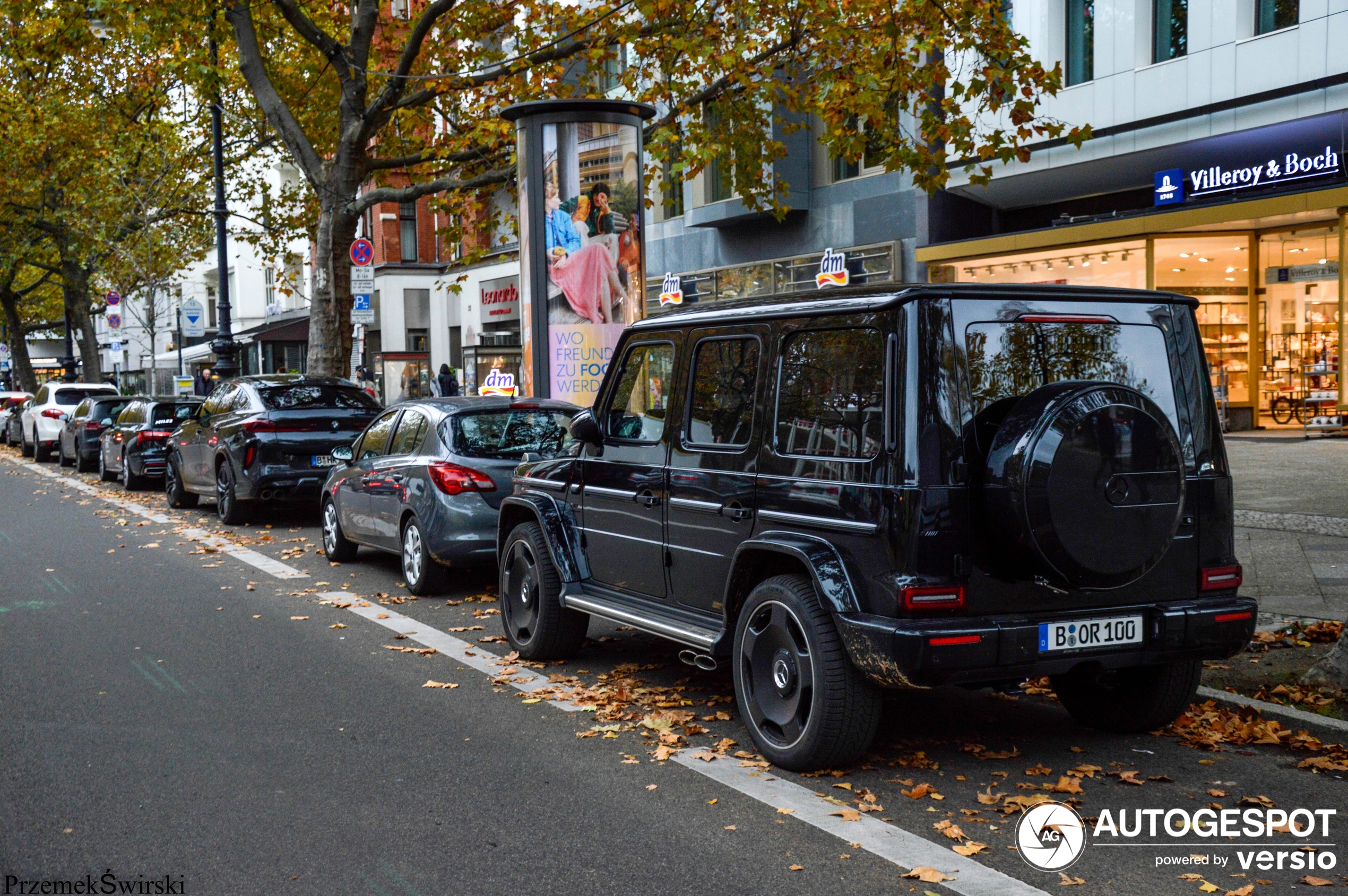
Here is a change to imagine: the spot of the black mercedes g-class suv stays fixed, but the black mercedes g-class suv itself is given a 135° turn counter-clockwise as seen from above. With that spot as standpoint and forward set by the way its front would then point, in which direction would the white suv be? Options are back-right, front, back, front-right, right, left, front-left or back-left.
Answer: back-right

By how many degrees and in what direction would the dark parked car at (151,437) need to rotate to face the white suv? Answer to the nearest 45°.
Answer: approximately 45° to its right

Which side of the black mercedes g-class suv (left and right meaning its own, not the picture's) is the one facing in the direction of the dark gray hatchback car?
front

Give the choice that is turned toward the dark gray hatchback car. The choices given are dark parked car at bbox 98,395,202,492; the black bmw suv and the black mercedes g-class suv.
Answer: the black mercedes g-class suv

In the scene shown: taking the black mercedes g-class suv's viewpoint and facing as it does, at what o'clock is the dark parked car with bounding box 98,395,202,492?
The dark parked car is roughly at 12 o'clock from the black mercedes g-class suv.

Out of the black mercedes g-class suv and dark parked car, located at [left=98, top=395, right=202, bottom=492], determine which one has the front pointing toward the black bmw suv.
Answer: the black mercedes g-class suv

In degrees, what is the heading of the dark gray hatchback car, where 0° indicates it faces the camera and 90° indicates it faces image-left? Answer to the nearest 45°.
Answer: approximately 135°

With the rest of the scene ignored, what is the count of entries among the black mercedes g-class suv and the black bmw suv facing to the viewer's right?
0

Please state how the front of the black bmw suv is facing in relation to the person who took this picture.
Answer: facing away from the viewer and to the left of the viewer

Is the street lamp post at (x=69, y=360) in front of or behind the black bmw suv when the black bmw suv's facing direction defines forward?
in front

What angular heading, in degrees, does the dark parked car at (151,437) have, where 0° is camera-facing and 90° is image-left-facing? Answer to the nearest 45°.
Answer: approximately 135°

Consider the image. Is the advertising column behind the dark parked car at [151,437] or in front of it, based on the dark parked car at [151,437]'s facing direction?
behind

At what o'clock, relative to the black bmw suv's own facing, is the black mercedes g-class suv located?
The black mercedes g-class suv is roughly at 7 o'clock from the black bmw suv.

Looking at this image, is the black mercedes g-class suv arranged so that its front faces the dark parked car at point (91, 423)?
yes

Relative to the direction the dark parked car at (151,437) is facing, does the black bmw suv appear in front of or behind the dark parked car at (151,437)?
behind

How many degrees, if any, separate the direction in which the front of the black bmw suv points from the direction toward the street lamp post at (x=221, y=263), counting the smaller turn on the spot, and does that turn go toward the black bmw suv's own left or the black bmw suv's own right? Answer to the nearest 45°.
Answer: approximately 45° to the black bmw suv's own right

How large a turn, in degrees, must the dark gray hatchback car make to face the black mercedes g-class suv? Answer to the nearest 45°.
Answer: approximately 135° to its left
